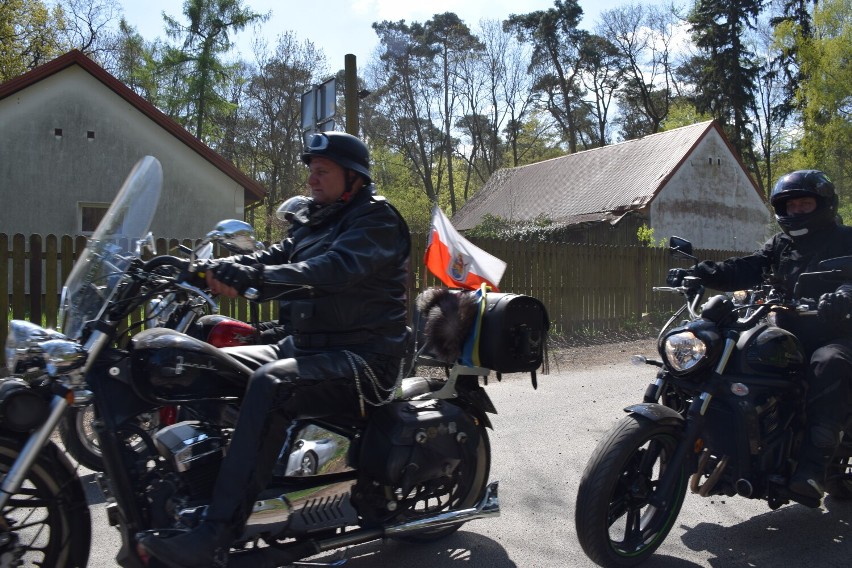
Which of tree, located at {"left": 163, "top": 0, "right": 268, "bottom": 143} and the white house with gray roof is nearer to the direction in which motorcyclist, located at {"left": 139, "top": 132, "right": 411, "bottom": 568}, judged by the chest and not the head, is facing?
the tree

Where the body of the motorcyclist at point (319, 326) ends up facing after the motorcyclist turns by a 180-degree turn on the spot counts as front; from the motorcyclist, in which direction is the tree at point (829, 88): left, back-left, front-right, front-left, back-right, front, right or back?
front-left

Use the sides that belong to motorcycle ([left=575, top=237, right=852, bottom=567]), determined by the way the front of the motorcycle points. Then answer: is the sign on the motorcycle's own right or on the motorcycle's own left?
on the motorcycle's own right

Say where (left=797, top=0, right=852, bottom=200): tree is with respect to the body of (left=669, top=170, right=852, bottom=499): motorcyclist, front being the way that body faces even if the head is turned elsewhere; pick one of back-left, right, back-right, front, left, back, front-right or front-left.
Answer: back-right

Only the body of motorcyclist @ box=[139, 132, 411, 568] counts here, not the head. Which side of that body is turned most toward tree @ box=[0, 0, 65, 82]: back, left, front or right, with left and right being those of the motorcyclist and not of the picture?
right

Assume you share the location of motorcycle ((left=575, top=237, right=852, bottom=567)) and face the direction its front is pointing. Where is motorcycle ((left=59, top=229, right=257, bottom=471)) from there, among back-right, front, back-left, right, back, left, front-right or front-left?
front-right

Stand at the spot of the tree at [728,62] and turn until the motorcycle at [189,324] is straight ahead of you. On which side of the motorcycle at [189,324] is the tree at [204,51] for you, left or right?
right

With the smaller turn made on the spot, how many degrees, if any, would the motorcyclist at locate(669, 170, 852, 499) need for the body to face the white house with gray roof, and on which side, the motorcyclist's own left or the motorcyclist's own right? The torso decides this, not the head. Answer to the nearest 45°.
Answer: approximately 135° to the motorcyclist's own right

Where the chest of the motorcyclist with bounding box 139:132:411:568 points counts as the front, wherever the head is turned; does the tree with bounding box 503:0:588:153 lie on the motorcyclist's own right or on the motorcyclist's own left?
on the motorcyclist's own right

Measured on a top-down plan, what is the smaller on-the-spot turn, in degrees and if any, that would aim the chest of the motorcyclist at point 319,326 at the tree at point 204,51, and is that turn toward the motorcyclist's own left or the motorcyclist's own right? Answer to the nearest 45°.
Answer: approximately 90° to the motorcyclist's own right

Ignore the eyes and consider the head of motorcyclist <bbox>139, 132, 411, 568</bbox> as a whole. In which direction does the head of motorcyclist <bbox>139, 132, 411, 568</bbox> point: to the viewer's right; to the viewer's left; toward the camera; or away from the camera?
to the viewer's left

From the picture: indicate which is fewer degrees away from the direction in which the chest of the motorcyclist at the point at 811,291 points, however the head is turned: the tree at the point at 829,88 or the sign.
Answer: the sign

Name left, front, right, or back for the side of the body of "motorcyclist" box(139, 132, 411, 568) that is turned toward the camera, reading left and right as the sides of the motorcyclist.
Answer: left
